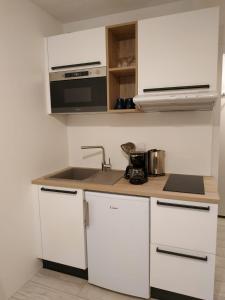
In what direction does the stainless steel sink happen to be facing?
toward the camera

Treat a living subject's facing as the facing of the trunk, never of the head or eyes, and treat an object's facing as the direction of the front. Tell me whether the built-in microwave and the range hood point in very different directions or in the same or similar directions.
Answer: same or similar directions

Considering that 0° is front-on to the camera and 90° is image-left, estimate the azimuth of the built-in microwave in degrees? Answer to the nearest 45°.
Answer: approximately 45°

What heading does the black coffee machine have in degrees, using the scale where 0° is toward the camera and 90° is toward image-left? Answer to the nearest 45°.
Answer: approximately 45°

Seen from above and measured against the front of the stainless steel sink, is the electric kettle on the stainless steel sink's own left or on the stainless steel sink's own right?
on the stainless steel sink's own left

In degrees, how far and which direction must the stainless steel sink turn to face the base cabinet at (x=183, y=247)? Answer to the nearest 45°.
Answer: approximately 45° to its left

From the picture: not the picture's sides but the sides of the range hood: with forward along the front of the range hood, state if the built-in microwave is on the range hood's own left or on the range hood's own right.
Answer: on the range hood's own right

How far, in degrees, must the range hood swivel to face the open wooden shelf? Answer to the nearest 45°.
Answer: approximately 135° to its right

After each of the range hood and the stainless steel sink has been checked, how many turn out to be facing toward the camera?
2
